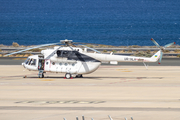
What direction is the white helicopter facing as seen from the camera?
to the viewer's left
